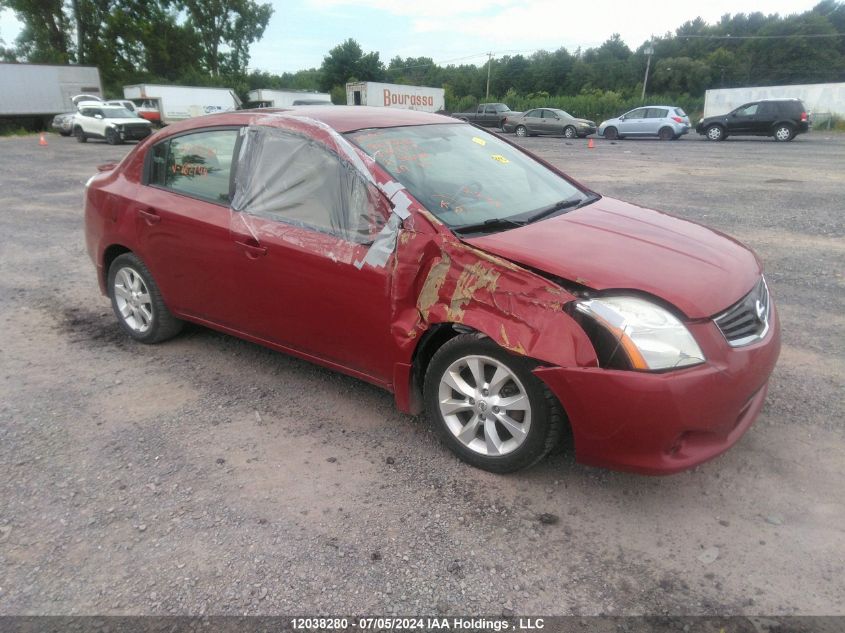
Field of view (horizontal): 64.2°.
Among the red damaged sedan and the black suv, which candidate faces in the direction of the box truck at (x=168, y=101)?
the black suv

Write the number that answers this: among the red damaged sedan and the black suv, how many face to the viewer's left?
1

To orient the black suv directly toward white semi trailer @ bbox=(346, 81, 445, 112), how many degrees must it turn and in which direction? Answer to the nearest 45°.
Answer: approximately 45° to its right

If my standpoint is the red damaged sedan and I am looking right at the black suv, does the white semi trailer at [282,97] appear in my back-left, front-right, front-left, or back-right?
front-left

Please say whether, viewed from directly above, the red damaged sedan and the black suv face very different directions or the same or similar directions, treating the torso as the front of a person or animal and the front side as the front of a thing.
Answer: very different directions

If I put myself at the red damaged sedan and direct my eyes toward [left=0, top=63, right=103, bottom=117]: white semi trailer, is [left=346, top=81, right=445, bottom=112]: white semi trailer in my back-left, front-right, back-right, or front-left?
front-right

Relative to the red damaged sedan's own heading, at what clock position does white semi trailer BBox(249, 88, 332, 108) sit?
The white semi trailer is roughly at 7 o'clock from the red damaged sedan.

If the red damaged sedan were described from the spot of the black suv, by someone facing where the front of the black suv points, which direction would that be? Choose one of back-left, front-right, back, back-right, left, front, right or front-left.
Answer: left

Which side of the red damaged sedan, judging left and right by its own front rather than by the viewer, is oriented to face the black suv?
left

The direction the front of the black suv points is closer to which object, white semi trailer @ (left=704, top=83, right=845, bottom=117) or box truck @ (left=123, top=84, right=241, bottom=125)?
the box truck

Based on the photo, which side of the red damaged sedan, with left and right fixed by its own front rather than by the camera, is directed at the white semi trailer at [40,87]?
back

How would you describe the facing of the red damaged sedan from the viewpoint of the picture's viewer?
facing the viewer and to the right of the viewer

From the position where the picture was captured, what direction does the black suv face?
facing to the left of the viewer
